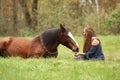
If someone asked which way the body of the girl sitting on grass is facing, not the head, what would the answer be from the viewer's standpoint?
to the viewer's left

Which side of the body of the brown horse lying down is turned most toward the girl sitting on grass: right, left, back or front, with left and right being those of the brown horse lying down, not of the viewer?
front

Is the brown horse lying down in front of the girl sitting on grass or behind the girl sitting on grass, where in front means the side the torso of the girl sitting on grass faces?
in front

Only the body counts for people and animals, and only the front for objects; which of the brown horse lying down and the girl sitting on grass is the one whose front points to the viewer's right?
the brown horse lying down

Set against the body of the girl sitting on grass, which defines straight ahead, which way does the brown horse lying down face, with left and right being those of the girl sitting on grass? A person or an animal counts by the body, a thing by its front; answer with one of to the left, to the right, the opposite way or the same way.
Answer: the opposite way

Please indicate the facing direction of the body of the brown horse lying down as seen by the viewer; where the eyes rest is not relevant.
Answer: to the viewer's right

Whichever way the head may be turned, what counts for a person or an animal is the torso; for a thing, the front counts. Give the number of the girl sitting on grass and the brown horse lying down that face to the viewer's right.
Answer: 1
